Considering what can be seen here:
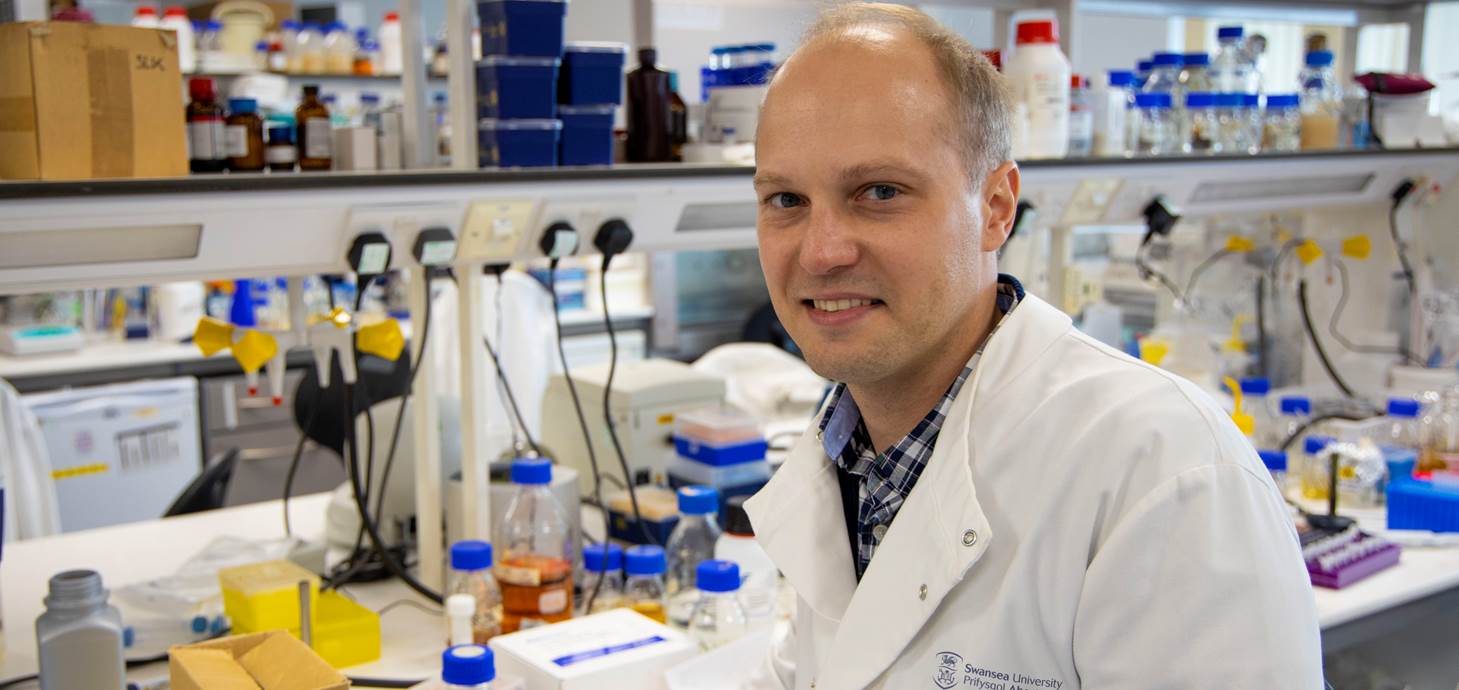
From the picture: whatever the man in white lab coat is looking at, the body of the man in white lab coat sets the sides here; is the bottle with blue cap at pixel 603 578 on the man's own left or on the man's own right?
on the man's own right

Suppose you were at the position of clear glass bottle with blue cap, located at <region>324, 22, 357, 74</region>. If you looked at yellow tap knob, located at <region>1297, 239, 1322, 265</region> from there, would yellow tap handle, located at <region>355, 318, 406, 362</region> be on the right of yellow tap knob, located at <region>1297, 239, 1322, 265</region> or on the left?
right

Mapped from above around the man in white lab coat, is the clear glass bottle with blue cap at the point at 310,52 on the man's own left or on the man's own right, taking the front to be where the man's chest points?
on the man's own right

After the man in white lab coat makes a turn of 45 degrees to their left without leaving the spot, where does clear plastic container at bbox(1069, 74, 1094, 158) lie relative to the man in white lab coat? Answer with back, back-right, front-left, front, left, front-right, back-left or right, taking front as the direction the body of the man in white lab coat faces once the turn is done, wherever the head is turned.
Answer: back

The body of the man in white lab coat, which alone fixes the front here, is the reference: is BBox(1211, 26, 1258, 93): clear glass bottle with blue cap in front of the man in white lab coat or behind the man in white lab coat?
behind

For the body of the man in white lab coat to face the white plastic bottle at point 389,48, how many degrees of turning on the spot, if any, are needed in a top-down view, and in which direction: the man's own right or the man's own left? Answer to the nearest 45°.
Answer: approximately 90° to the man's own right

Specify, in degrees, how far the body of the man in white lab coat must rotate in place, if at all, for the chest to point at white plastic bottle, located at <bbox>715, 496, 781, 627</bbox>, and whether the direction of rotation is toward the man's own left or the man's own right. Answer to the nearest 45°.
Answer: approximately 90° to the man's own right

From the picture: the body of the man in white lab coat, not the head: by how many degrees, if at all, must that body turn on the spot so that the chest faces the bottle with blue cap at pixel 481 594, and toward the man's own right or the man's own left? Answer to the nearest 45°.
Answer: approximately 90° to the man's own right

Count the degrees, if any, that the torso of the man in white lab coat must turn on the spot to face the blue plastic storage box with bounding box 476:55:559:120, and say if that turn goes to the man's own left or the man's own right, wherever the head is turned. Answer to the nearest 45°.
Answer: approximately 90° to the man's own right

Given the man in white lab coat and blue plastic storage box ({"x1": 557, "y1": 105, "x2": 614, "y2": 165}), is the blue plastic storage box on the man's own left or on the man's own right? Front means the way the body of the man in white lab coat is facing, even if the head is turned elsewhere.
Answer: on the man's own right

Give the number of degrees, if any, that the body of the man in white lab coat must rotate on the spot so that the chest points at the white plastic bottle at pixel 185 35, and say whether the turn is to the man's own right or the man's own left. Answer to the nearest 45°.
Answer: approximately 90° to the man's own right

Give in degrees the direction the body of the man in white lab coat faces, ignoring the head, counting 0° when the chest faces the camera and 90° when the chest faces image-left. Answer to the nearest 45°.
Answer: approximately 45°
